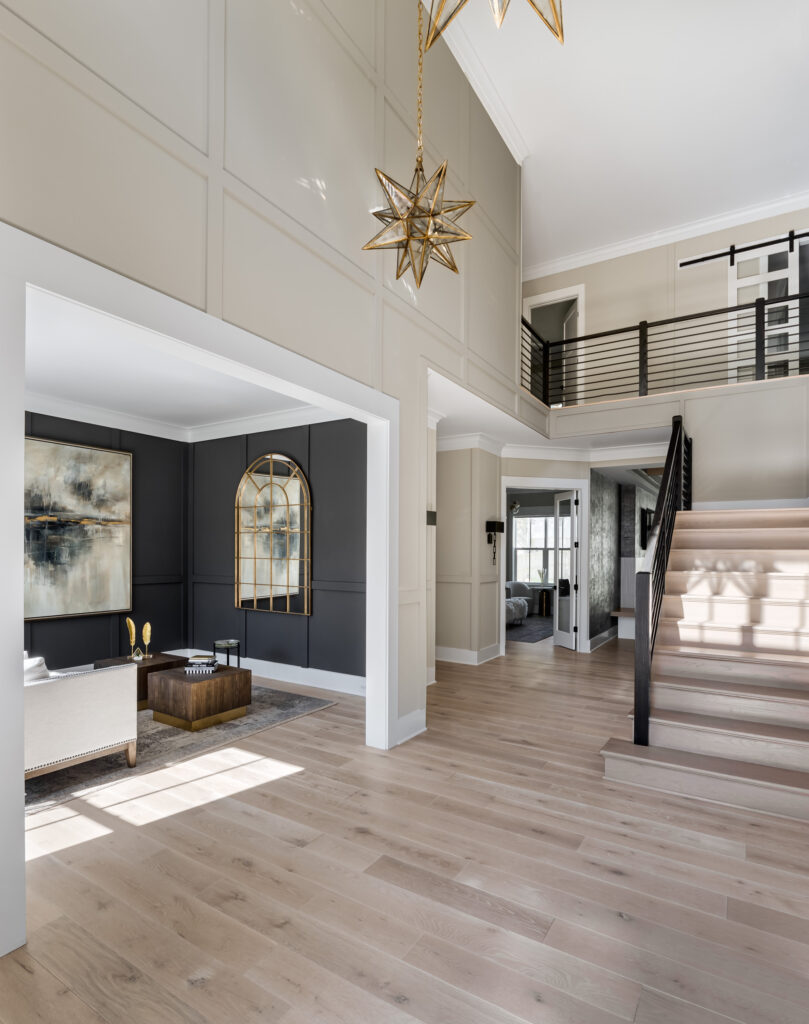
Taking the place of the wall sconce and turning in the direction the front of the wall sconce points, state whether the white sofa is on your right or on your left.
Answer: on your right

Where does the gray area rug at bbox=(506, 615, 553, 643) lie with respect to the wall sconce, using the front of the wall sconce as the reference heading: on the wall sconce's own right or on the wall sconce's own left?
on the wall sconce's own left

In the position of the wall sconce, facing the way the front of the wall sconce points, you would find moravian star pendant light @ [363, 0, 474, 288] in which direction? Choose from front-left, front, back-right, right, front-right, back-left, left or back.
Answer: front-right

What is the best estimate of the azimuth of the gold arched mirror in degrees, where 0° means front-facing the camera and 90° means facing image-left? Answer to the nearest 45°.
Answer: approximately 45°

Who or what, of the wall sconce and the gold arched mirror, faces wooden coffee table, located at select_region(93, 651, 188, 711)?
the gold arched mirror

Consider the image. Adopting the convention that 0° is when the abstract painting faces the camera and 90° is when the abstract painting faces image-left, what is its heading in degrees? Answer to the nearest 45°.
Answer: approximately 315°

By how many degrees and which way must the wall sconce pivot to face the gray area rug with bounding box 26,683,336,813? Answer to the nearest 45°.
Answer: approximately 90° to its right

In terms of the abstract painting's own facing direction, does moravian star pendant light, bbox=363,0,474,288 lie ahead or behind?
ahead

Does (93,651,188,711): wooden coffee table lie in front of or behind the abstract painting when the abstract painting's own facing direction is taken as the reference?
in front

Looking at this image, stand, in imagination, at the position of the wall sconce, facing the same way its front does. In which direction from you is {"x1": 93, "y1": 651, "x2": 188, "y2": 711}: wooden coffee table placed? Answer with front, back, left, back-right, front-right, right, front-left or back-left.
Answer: right
